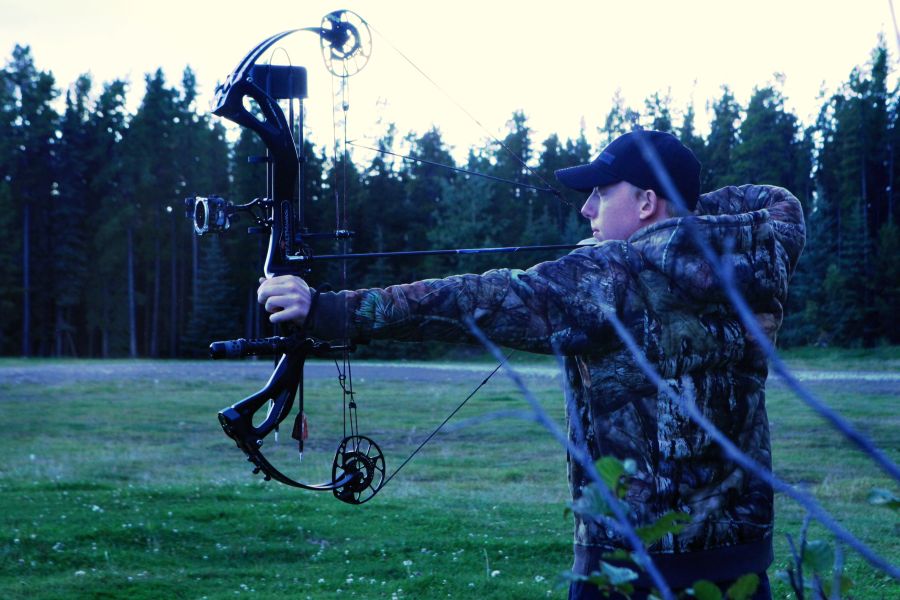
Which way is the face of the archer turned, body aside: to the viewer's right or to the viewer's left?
to the viewer's left

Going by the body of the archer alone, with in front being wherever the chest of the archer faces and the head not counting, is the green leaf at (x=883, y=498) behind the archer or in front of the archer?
behind

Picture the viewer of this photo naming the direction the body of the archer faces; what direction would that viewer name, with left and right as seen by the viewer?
facing away from the viewer and to the left of the viewer

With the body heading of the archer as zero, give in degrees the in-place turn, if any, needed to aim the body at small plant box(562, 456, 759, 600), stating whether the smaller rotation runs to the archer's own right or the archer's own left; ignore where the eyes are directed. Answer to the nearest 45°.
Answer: approximately 135° to the archer's own left
